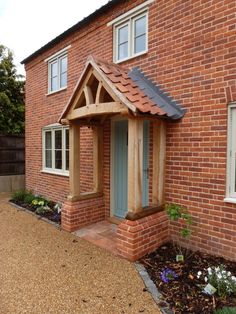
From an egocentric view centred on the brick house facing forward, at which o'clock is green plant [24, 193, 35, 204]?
The green plant is roughly at 3 o'clock from the brick house.

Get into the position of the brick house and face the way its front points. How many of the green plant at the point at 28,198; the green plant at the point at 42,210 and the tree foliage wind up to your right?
3

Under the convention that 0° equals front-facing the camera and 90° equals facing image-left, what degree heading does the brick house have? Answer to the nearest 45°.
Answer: approximately 45°

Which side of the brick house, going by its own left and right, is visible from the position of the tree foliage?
right

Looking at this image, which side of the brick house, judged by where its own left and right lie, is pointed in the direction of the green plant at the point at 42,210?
right
